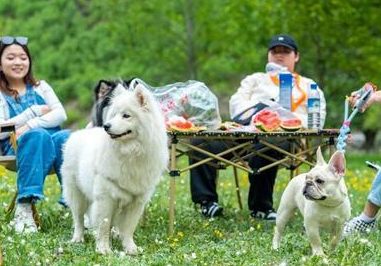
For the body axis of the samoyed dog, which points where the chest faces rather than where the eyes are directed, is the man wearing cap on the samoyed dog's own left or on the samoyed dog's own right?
on the samoyed dog's own left

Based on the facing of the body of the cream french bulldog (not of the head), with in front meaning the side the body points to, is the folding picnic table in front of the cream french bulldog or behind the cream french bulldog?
behind

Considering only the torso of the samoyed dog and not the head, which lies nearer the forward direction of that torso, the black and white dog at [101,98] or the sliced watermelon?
the sliced watermelon

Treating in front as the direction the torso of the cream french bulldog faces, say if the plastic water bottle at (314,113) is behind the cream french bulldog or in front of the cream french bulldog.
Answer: behind
